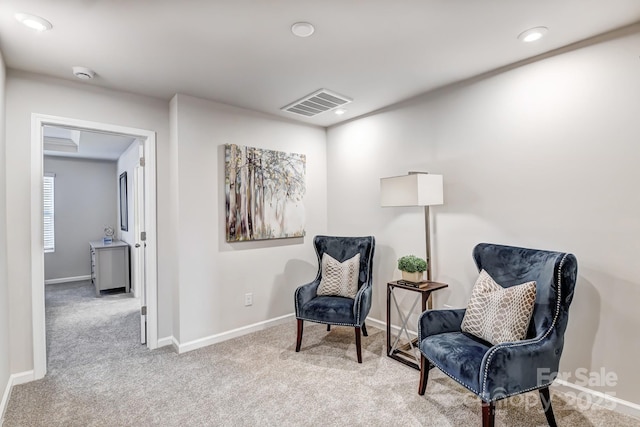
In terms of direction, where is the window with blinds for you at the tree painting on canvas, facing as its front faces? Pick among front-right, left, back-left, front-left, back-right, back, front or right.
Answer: back

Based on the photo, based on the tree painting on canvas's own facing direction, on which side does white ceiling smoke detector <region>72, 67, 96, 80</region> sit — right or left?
on its right

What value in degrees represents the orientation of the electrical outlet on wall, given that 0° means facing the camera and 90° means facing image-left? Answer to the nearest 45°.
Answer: approximately 315°

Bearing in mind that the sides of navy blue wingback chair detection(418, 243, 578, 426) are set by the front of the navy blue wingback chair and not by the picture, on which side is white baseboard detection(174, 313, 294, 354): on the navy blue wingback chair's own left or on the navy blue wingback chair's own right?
on the navy blue wingback chair's own right

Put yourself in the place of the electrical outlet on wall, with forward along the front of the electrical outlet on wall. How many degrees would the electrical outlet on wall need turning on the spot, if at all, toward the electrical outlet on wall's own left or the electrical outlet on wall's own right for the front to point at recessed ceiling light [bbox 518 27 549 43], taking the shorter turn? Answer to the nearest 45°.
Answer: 0° — it already faces it

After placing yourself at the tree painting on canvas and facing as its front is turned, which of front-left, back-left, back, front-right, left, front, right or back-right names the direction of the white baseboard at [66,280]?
back

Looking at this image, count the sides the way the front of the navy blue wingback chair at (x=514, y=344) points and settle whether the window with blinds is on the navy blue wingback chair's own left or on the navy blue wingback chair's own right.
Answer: on the navy blue wingback chair's own right
